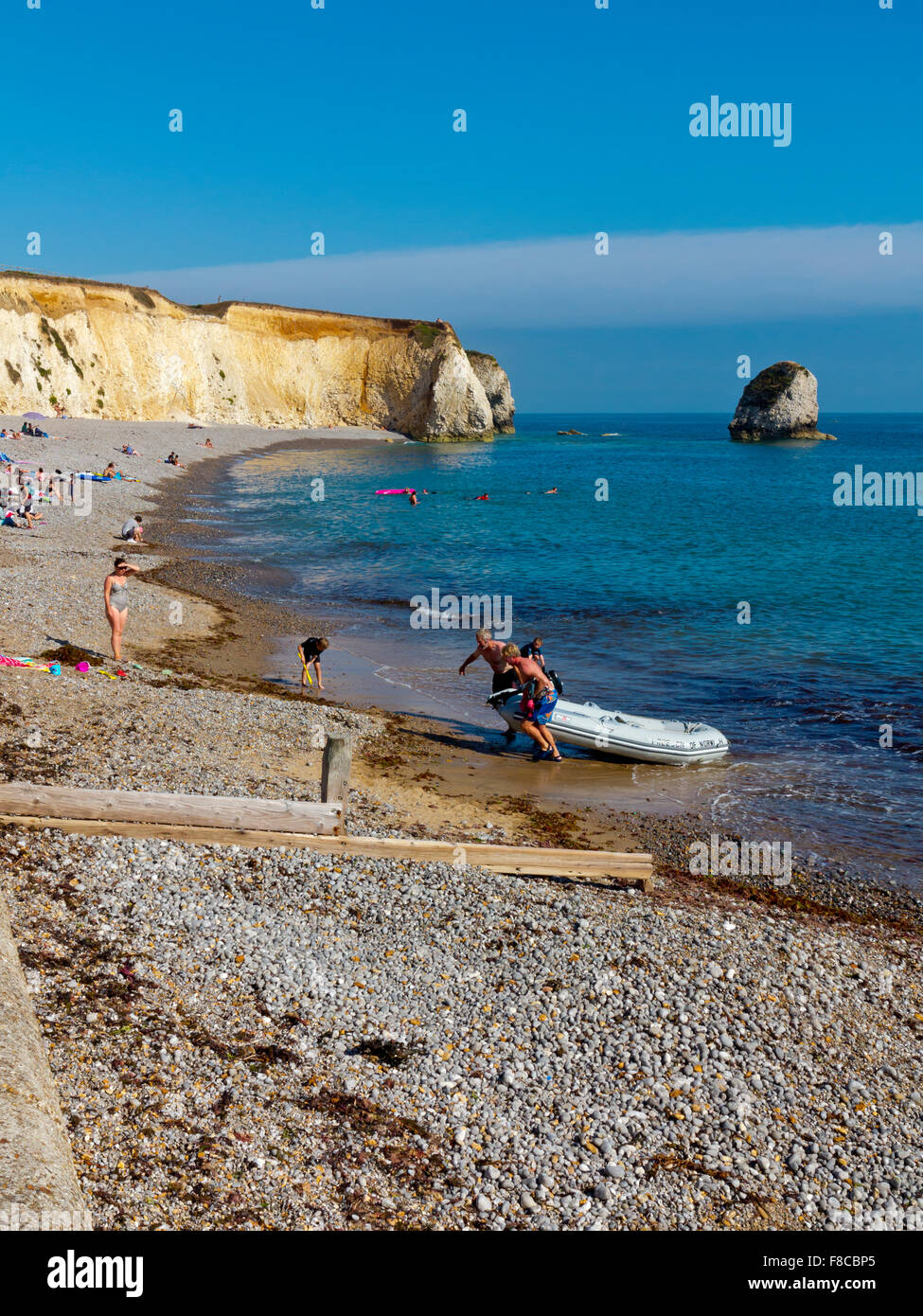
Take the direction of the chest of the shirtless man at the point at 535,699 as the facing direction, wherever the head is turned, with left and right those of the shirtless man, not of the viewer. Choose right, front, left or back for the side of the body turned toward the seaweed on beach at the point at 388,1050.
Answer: left

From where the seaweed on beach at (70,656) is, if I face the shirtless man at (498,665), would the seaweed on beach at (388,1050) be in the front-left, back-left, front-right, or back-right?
front-right

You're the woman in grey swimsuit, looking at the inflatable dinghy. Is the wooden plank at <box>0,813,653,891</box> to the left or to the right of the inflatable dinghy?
right

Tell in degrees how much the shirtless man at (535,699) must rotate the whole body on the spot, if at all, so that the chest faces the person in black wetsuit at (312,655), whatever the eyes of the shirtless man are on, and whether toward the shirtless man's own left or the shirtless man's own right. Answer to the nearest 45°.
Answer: approximately 45° to the shirtless man's own right

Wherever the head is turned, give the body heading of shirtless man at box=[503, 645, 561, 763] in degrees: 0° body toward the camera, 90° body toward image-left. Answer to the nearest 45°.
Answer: approximately 90°

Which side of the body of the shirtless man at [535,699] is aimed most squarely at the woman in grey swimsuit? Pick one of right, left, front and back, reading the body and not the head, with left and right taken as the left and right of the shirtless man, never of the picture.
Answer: front

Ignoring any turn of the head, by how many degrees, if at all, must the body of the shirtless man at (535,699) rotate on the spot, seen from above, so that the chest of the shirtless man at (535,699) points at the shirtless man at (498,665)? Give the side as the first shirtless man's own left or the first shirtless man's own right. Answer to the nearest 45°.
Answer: approximately 45° to the first shirtless man's own right

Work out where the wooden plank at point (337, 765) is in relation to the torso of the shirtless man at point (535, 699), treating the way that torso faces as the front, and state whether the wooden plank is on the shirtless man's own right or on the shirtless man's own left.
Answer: on the shirtless man's own left
